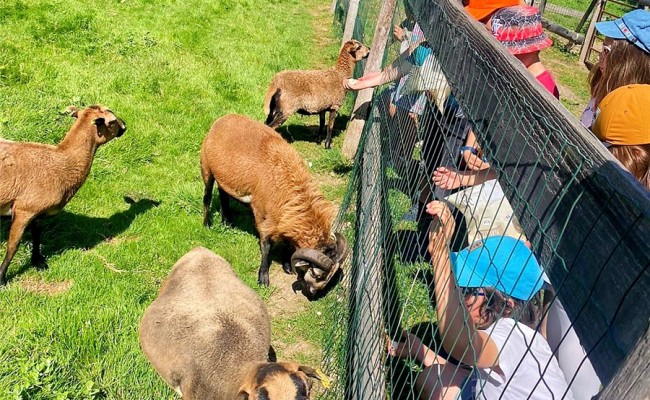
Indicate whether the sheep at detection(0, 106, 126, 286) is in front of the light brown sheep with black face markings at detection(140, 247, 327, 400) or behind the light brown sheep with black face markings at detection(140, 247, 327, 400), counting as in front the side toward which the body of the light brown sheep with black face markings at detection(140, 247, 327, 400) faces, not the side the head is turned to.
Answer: behind

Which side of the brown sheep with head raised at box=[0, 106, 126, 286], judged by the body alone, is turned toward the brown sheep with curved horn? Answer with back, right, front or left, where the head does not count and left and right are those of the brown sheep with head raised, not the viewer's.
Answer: front

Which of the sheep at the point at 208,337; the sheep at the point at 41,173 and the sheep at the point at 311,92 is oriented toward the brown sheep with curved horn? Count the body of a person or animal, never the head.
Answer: the sheep at the point at 41,173

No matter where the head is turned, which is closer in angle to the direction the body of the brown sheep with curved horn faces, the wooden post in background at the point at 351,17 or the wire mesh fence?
the wire mesh fence

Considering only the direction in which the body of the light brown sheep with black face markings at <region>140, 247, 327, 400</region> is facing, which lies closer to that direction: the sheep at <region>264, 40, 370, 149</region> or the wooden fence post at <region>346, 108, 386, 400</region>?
the wooden fence post

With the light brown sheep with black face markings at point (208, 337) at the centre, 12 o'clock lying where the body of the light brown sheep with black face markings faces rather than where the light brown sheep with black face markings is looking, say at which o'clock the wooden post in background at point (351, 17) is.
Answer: The wooden post in background is roughly at 8 o'clock from the light brown sheep with black face markings.

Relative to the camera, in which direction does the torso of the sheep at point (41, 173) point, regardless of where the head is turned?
to the viewer's right

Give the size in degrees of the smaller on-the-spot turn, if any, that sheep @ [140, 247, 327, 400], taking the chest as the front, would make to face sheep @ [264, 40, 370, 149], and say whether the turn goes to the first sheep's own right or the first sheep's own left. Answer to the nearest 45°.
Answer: approximately 135° to the first sheep's own left

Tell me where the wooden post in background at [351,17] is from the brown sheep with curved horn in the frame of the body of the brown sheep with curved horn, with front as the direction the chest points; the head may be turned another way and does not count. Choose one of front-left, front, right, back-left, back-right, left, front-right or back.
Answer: back-left

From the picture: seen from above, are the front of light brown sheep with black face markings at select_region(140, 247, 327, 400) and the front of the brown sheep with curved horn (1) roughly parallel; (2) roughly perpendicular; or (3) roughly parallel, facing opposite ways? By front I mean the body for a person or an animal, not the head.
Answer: roughly parallel

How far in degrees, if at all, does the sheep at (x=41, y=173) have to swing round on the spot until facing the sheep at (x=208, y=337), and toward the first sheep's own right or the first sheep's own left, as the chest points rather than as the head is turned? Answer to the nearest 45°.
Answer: approximately 45° to the first sheep's own right

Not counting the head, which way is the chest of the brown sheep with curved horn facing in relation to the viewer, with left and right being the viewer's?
facing the viewer and to the right of the viewer

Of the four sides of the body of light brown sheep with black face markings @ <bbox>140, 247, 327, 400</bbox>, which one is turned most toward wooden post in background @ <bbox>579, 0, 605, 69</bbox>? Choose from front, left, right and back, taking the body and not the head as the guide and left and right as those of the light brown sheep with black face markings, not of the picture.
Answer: left

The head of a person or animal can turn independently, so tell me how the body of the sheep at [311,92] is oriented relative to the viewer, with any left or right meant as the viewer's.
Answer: facing to the right of the viewer

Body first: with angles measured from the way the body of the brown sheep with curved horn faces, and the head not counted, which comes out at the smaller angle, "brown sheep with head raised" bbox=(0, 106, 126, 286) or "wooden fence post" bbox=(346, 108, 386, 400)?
the wooden fence post
